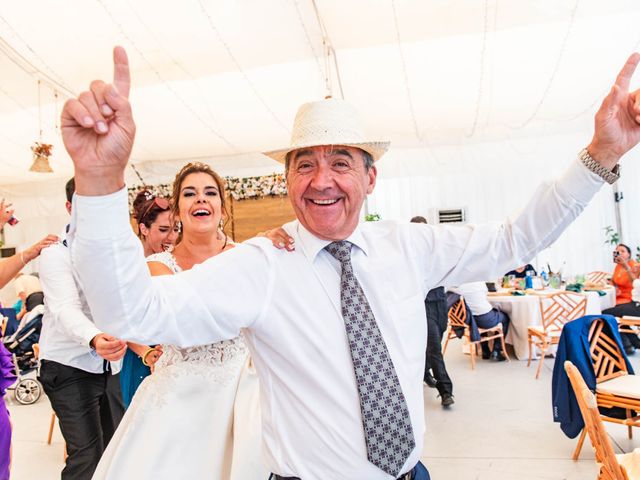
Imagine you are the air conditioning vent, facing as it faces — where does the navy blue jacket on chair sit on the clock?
The navy blue jacket on chair is roughly at 12 o'clock from the air conditioning vent.

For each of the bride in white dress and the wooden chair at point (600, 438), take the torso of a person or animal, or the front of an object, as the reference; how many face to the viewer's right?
1

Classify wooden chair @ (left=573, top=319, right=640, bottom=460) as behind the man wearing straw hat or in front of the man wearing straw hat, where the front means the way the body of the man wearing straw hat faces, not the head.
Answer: behind

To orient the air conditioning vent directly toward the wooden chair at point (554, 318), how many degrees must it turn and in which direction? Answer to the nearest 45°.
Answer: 0° — it already faces it

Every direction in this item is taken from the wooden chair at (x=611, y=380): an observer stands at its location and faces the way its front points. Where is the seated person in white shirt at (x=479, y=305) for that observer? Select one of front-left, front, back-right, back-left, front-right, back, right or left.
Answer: back

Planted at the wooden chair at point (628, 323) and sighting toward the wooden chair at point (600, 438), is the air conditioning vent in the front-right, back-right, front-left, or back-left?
back-right

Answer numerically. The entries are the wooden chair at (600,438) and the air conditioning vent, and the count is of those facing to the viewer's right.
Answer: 1

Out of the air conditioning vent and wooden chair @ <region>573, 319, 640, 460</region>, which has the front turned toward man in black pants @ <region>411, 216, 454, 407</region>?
the air conditioning vent

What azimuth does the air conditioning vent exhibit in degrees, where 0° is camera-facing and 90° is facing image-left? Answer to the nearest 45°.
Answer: approximately 0°
